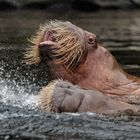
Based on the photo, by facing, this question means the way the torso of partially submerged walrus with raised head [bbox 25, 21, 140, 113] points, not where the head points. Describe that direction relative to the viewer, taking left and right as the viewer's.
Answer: facing the viewer and to the left of the viewer
